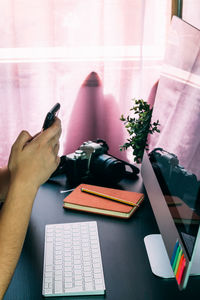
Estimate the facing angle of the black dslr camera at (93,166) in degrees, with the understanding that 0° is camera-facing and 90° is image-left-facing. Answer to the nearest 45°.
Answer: approximately 315°

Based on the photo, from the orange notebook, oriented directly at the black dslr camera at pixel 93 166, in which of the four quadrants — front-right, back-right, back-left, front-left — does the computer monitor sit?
back-right
